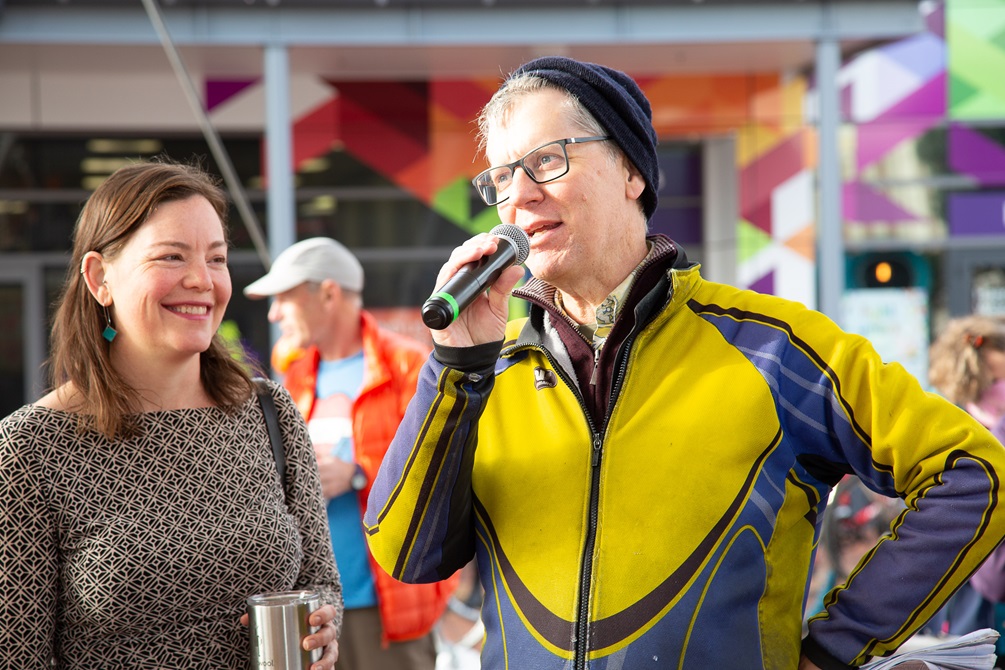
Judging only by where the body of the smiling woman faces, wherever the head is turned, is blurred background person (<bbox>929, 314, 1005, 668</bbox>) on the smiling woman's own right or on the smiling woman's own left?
on the smiling woman's own left

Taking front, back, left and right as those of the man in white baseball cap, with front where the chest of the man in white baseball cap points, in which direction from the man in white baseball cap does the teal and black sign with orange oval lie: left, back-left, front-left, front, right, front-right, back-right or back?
back

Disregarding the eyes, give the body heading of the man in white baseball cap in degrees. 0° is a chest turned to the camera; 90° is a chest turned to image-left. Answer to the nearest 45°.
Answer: approximately 45°

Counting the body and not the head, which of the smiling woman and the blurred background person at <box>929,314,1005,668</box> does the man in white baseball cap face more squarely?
the smiling woman

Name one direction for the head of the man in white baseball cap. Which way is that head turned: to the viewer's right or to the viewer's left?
to the viewer's left

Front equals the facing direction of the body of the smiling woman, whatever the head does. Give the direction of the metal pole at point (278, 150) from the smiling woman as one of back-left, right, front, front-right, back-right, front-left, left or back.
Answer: back-left

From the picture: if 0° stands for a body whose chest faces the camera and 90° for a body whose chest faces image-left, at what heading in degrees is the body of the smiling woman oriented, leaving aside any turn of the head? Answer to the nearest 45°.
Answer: approximately 315°

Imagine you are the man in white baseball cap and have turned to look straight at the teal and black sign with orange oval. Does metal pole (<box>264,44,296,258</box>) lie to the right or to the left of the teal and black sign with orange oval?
left

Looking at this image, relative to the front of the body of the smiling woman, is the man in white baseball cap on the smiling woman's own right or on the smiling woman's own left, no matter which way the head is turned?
on the smiling woman's own left

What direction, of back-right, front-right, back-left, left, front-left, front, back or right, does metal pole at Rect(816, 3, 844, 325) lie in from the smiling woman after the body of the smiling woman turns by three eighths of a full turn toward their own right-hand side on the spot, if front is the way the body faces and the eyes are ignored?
back-right

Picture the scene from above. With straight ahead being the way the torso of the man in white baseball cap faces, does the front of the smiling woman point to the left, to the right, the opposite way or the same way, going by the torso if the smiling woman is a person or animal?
to the left

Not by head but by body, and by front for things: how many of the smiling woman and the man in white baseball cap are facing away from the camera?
0

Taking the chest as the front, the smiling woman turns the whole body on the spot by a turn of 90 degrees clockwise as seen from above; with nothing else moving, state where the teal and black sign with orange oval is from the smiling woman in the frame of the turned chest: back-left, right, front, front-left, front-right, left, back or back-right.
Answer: back
